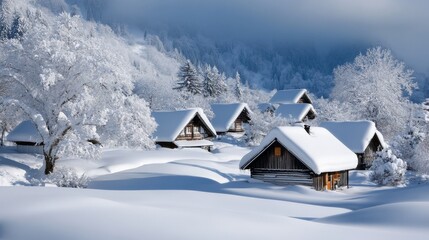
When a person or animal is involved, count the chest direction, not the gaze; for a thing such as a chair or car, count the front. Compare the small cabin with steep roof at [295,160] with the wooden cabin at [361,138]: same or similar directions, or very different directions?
same or similar directions

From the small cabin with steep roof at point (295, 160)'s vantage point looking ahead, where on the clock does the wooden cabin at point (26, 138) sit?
The wooden cabin is roughly at 5 o'clock from the small cabin with steep roof.

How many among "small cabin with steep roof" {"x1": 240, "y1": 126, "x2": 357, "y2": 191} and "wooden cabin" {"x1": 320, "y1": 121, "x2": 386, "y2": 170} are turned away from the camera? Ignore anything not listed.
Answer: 0

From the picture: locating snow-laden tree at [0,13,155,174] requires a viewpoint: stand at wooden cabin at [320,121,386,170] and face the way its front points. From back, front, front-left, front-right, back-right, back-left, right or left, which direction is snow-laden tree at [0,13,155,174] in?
right

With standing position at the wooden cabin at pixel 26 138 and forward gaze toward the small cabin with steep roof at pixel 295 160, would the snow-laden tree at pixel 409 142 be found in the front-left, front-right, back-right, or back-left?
front-left

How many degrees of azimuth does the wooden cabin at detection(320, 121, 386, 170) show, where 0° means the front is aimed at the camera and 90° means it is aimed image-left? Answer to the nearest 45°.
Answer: approximately 315°

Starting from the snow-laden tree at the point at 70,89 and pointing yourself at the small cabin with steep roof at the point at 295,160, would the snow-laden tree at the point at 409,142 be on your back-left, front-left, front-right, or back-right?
front-left

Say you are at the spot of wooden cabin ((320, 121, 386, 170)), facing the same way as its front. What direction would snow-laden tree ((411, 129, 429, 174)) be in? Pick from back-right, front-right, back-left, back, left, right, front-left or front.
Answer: front

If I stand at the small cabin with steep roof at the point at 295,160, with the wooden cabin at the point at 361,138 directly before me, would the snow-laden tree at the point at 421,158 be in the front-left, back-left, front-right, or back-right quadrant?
front-right

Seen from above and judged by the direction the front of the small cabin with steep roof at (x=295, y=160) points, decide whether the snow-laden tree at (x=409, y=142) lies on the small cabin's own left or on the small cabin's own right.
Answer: on the small cabin's own left
